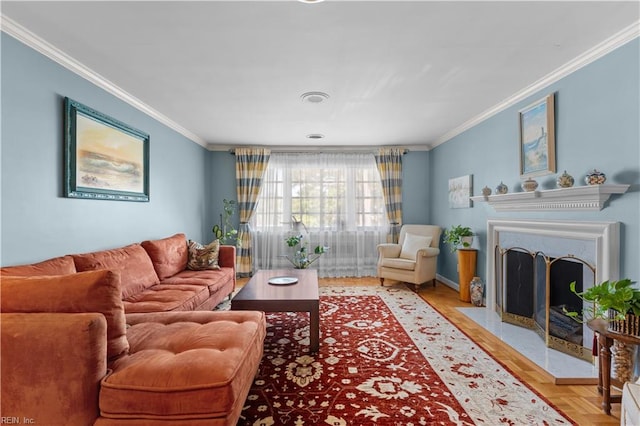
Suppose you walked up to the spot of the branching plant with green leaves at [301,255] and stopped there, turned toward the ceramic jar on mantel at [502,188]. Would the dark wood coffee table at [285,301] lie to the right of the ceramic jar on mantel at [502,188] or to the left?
right

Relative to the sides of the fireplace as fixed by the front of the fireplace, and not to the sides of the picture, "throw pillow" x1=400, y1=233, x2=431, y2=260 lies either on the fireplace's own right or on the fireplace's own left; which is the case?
on the fireplace's own right

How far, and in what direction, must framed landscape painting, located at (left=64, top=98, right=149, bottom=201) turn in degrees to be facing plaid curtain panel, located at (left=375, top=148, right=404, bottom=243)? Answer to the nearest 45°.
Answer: approximately 45° to its left

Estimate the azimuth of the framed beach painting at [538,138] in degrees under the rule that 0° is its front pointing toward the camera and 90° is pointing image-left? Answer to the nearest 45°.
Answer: approximately 45°
